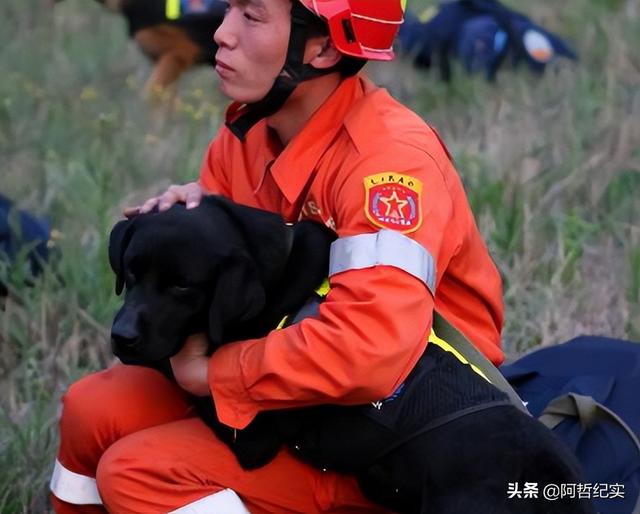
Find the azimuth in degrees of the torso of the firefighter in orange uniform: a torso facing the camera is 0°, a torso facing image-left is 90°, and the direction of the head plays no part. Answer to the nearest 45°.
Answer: approximately 45°

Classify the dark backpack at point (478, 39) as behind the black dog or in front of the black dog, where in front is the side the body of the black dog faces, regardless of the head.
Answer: behind

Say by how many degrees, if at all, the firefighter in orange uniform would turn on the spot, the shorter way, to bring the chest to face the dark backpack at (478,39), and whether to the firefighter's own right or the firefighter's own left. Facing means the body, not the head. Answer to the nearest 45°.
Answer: approximately 135° to the firefighter's own right

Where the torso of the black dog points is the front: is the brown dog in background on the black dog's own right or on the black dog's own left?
on the black dog's own right

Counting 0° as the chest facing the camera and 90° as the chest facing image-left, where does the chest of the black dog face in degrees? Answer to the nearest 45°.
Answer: approximately 45°

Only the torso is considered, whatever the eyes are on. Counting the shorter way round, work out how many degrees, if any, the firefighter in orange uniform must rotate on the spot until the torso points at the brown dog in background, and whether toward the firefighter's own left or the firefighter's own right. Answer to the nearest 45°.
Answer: approximately 135° to the firefighter's own right

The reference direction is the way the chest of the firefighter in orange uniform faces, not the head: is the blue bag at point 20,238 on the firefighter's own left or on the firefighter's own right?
on the firefighter's own right
